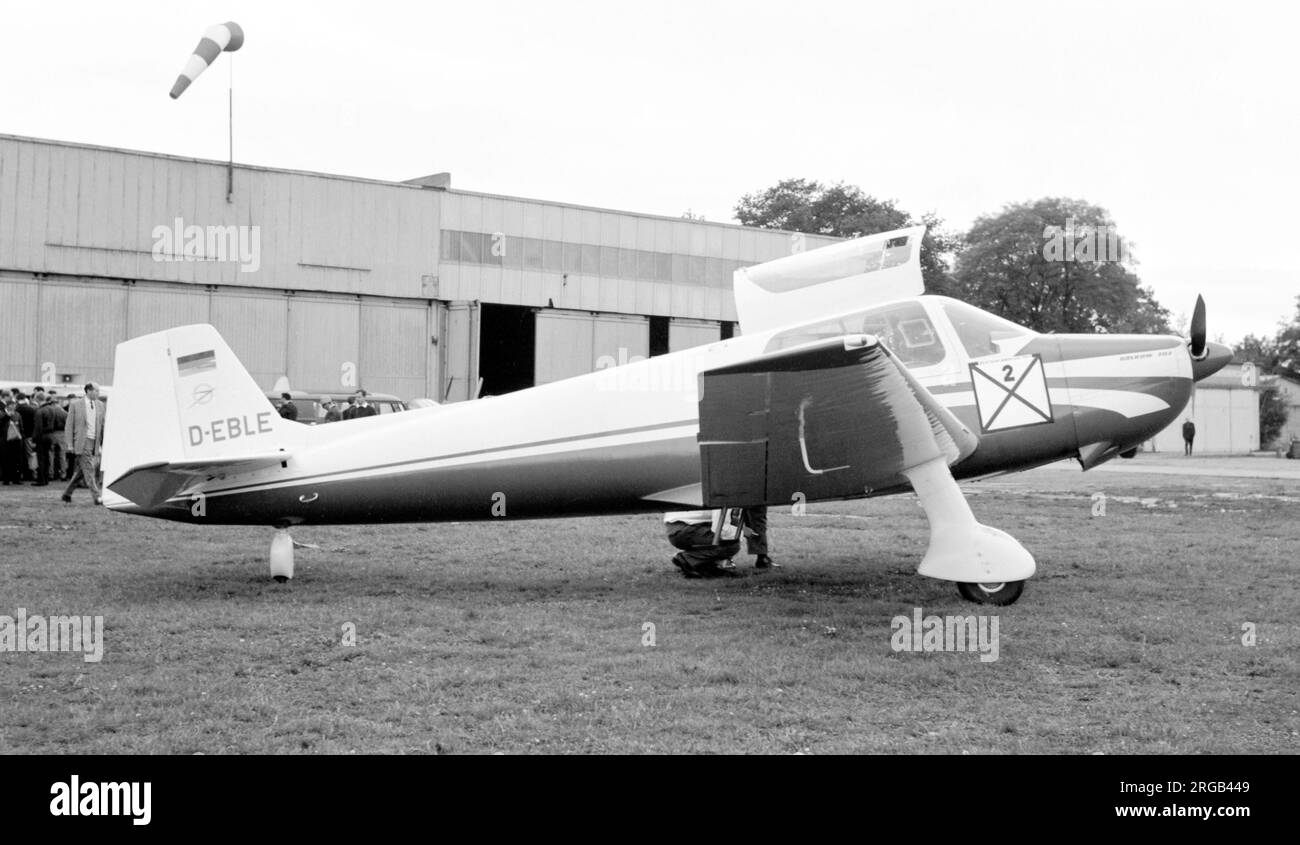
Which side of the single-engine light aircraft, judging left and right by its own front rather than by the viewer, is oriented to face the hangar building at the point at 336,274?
left

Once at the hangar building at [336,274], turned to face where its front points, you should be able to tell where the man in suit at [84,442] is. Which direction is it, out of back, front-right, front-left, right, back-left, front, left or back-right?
front-right

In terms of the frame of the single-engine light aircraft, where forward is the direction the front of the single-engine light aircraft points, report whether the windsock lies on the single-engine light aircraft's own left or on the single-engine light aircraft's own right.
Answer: on the single-engine light aircraft's own left

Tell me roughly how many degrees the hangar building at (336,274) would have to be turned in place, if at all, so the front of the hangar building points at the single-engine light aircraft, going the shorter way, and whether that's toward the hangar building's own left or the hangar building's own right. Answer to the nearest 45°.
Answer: approximately 45° to the hangar building's own right

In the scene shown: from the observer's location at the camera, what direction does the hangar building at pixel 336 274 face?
facing the viewer and to the right of the viewer

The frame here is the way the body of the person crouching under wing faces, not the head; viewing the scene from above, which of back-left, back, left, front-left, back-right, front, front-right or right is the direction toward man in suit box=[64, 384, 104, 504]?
back-left

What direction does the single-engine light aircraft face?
to the viewer's right
